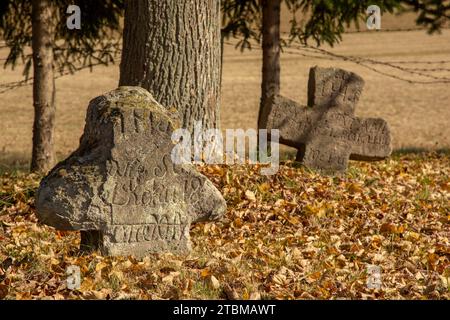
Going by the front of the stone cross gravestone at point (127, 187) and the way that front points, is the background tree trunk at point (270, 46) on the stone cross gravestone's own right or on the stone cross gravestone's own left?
on the stone cross gravestone's own left

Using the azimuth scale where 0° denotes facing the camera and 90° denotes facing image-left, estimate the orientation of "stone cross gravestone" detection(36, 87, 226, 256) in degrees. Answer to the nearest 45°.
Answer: approximately 315°

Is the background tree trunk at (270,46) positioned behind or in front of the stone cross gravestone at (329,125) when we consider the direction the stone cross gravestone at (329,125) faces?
behind

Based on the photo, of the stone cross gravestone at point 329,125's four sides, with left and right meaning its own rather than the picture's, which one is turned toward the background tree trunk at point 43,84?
right

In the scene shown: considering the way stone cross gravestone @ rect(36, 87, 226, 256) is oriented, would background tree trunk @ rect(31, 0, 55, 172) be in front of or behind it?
behind

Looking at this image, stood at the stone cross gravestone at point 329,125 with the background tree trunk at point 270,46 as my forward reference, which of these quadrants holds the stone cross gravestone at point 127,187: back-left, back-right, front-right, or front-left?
back-left
